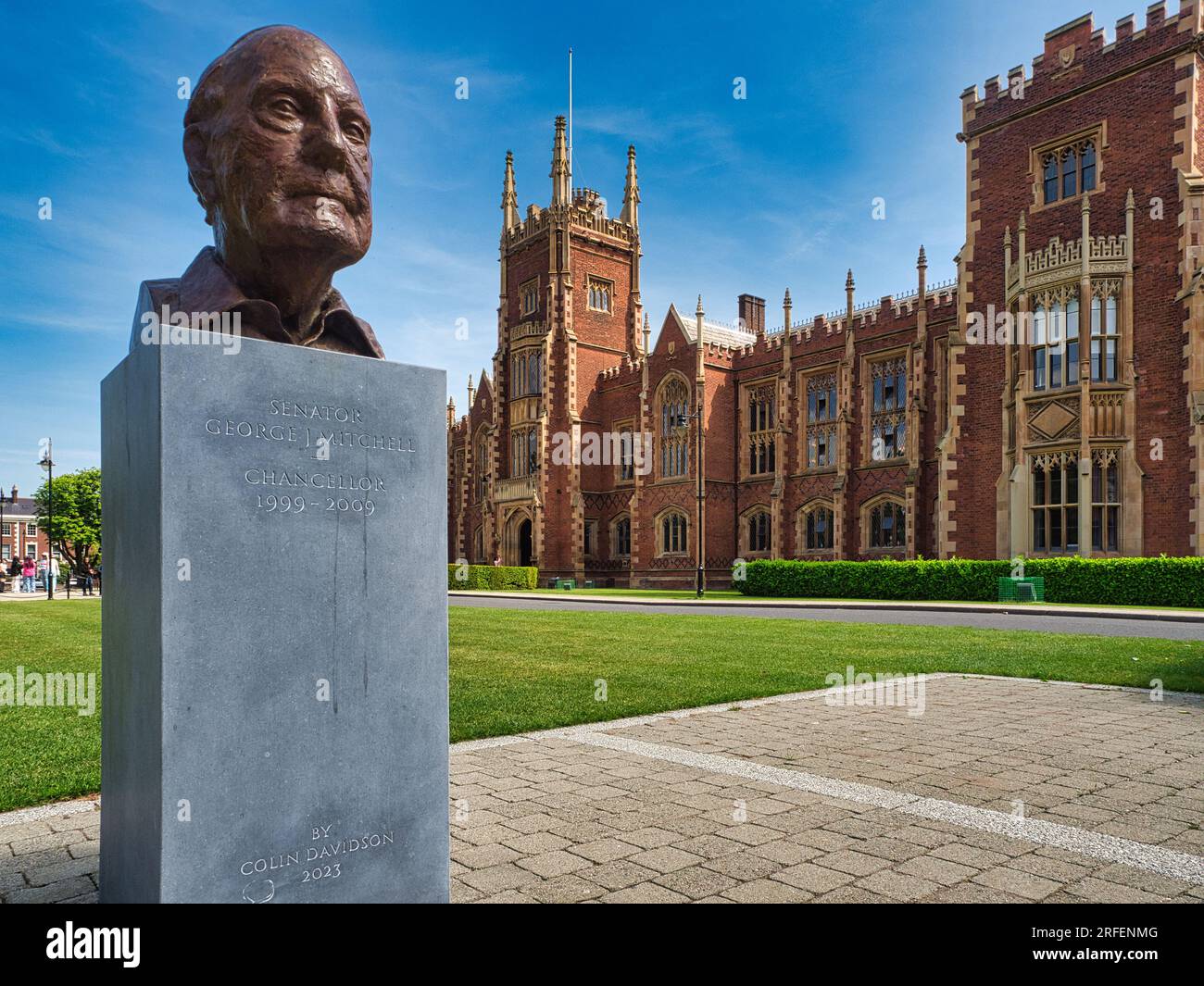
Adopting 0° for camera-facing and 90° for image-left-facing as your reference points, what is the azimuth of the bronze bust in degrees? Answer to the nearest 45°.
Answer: approximately 315°

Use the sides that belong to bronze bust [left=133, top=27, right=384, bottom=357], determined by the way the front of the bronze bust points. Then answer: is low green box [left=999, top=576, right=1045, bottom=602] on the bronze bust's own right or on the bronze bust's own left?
on the bronze bust's own left

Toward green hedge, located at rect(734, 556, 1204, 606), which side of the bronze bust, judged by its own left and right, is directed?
left
